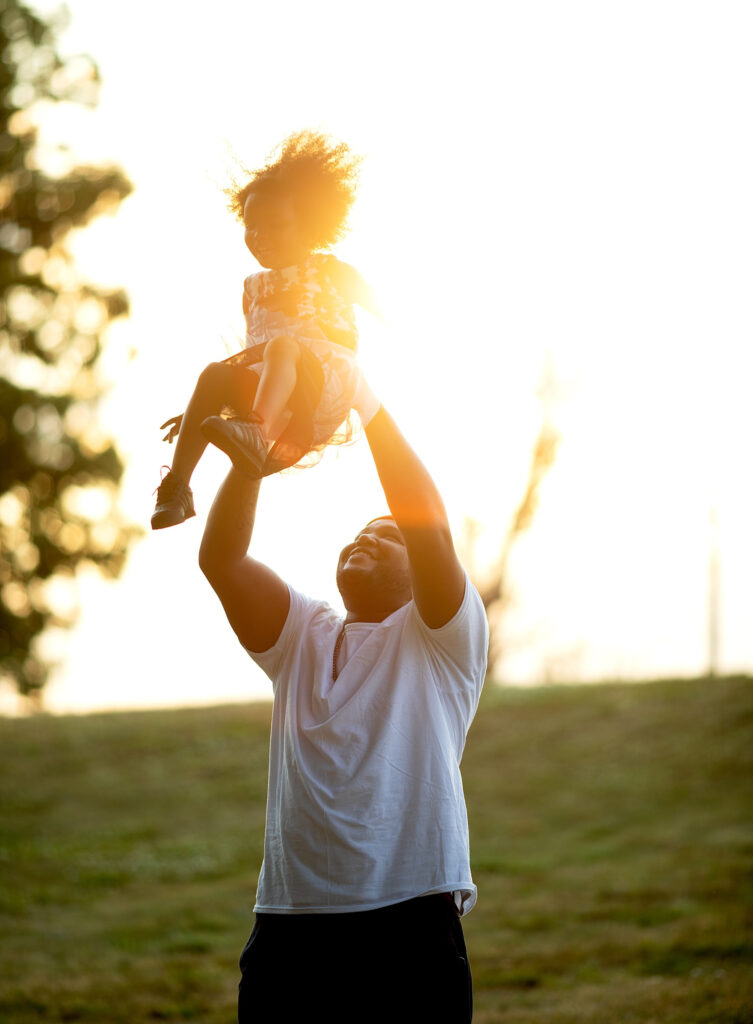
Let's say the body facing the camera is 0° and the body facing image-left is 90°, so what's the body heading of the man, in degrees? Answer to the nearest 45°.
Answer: approximately 45°

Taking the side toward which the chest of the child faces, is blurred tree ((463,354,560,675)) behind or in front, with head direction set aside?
behind

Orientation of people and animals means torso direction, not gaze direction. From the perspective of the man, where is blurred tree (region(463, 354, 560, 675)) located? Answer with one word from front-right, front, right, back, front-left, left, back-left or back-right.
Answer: back-right

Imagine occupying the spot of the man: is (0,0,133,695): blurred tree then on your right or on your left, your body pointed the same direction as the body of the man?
on your right

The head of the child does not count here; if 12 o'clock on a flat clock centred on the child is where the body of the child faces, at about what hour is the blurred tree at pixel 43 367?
The blurred tree is roughly at 4 o'clock from the child.
